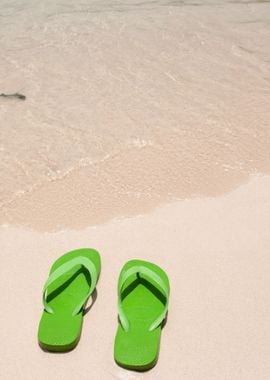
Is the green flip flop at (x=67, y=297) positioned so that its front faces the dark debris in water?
yes

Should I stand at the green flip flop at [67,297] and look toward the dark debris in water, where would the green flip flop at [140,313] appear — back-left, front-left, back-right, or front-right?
back-right

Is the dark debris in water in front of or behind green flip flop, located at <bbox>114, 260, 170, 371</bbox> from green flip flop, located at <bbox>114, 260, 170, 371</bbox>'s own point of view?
in front

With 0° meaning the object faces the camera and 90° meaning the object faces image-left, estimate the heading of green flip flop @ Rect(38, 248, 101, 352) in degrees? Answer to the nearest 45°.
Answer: approximately 180°

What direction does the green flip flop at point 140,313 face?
away from the camera

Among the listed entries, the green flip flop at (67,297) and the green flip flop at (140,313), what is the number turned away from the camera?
2
